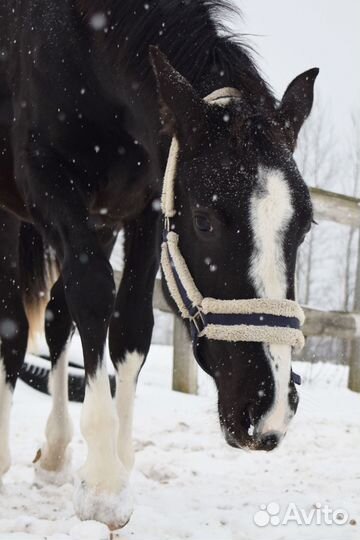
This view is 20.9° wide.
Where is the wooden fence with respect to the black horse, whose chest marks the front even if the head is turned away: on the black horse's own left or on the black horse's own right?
on the black horse's own left

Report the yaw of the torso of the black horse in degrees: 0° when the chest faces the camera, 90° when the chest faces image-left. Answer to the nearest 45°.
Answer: approximately 315°
